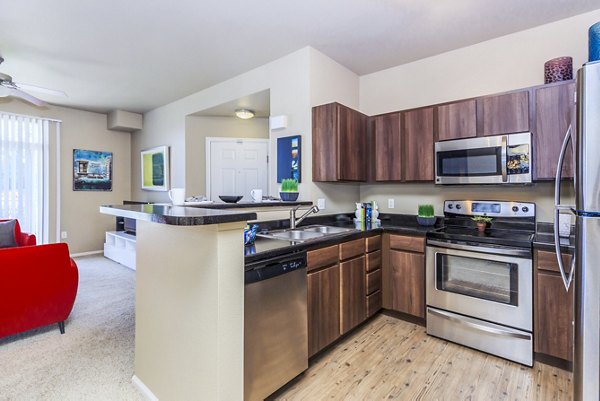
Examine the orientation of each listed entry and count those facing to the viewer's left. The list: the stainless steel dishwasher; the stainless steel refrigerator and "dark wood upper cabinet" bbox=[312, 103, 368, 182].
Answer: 1

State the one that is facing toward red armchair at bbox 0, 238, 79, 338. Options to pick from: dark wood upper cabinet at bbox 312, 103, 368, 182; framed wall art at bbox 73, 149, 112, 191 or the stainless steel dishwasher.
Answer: the framed wall art

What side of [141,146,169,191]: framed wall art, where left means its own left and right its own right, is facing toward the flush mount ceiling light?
left

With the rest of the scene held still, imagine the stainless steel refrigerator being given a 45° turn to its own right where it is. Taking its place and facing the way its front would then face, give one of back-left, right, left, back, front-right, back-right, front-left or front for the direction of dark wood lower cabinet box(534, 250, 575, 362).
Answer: front-right

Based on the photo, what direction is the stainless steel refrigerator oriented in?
to the viewer's left

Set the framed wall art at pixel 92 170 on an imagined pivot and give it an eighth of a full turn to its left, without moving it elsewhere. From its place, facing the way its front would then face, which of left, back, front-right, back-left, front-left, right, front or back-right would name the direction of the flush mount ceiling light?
front

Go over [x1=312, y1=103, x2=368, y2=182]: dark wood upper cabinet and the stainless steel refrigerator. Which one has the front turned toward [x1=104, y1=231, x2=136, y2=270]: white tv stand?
the stainless steel refrigerator

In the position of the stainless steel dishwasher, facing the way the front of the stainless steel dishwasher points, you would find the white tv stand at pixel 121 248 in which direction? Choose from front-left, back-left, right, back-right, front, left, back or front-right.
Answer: back

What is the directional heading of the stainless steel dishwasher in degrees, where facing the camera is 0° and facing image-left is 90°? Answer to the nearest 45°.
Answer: approximately 315°

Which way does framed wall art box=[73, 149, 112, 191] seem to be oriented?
toward the camera

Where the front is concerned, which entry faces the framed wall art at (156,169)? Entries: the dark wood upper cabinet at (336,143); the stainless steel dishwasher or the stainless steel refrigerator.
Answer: the stainless steel refrigerator

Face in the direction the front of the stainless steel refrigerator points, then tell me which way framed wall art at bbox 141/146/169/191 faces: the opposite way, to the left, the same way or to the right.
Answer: to the left

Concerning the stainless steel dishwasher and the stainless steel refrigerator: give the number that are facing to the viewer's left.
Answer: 1

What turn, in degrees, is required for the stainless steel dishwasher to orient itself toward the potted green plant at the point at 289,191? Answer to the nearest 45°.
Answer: approximately 135° to its left

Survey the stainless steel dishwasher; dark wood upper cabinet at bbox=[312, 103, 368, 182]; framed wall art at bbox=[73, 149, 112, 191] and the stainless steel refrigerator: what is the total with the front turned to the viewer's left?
1

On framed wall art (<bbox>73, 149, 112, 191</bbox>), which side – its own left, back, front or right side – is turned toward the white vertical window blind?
right

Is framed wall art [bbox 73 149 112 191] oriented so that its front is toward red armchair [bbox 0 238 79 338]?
yes

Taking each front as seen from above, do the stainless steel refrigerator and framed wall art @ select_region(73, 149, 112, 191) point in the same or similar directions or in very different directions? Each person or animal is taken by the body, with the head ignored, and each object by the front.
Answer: very different directions

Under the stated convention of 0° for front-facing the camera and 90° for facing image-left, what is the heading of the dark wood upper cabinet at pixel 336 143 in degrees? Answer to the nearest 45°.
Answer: approximately 315°

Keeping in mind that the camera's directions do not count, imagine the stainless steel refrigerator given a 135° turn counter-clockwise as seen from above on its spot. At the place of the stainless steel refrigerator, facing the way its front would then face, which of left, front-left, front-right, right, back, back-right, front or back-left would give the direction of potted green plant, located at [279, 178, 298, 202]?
back-right

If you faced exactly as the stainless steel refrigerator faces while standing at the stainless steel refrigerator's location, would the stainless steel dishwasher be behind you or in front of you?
in front
